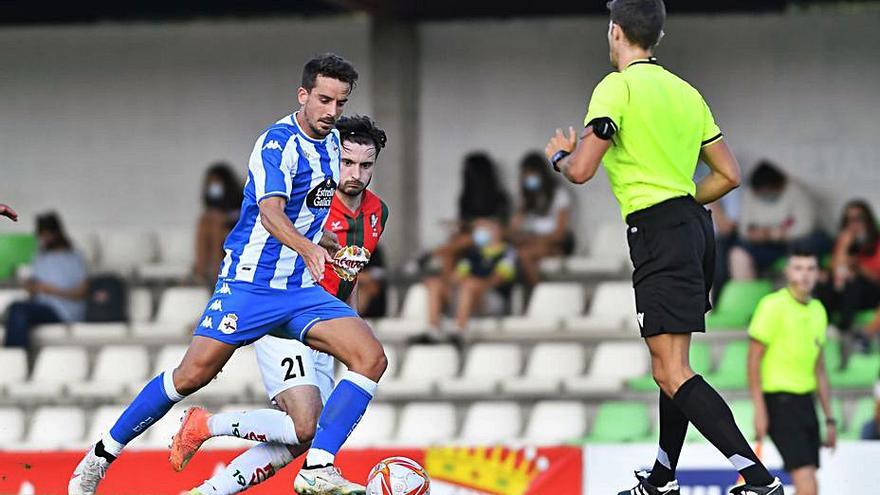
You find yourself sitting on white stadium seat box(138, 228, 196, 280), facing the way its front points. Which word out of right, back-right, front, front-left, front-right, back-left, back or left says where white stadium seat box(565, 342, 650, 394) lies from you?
left

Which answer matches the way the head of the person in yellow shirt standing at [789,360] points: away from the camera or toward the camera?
toward the camera

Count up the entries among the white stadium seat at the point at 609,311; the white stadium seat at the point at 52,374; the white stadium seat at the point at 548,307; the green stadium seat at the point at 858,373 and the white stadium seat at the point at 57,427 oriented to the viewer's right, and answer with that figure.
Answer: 0

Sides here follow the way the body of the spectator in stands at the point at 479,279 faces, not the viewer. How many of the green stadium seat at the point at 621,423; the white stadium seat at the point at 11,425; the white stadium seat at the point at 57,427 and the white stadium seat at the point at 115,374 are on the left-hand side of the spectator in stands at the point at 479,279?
1

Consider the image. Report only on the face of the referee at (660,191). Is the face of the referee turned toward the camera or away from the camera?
away from the camera

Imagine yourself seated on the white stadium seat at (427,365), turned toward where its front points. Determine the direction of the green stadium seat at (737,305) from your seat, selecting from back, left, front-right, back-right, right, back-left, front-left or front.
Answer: back-left

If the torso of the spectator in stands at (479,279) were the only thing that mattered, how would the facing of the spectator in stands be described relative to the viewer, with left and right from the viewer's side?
facing the viewer and to the left of the viewer

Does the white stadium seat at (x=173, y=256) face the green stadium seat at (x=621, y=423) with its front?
no

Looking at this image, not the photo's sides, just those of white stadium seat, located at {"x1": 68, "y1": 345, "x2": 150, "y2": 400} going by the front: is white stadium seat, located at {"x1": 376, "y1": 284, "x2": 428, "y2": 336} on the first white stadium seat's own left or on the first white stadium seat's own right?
on the first white stadium seat's own left

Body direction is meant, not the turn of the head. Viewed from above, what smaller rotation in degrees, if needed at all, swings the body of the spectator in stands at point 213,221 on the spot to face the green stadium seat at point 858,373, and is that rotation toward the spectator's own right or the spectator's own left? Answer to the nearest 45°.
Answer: approximately 90° to the spectator's own left

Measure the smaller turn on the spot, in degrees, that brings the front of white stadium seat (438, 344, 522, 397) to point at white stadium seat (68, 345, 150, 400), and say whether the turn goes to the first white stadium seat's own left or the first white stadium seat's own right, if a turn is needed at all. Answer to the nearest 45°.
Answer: approximately 45° to the first white stadium seat's own right

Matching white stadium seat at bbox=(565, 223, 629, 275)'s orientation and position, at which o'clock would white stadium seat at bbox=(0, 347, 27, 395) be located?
white stadium seat at bbox=(0, 347, 27, 395) is roughly at 1 o'clock from white stadium seat at bbox=(565, 223, 629, 275).

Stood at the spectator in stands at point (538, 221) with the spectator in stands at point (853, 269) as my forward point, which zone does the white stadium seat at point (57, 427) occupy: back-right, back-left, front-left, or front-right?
back-right

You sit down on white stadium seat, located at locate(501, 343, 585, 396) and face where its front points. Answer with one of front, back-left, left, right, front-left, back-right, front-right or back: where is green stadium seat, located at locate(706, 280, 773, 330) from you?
back-left

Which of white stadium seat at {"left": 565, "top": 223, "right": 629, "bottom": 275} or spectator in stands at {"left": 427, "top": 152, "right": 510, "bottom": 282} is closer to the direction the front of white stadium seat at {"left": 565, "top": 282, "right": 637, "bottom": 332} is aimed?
the spectator in stands
